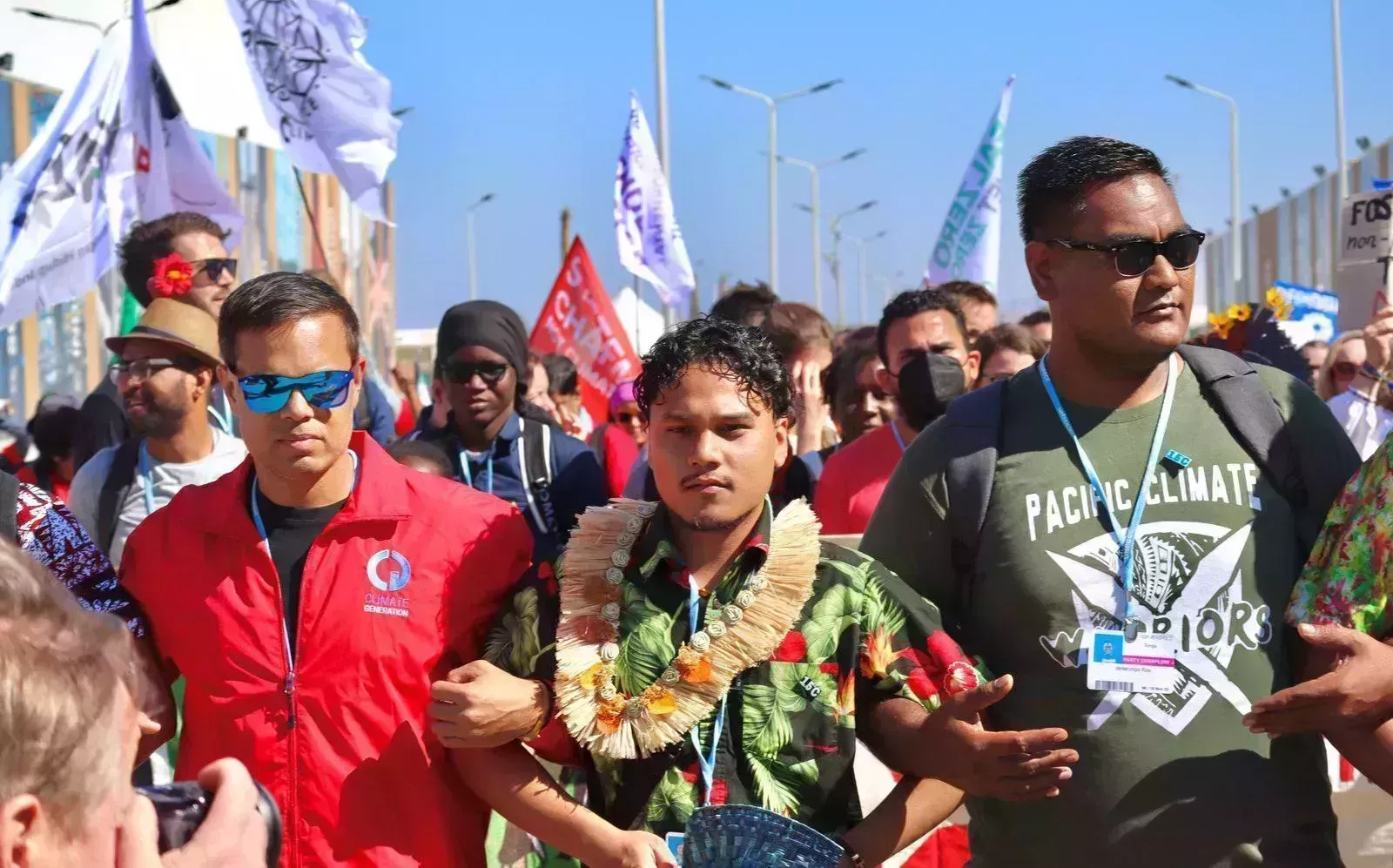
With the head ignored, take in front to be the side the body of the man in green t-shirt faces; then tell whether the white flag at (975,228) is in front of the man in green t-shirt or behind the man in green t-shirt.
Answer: behind

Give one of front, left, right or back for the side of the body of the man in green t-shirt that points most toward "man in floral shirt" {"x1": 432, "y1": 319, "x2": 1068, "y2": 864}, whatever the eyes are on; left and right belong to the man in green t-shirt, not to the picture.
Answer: right

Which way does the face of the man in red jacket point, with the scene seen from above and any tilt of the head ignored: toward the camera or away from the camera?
toward the camera

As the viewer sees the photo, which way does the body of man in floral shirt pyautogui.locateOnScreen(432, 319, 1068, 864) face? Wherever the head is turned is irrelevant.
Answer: toward the camera

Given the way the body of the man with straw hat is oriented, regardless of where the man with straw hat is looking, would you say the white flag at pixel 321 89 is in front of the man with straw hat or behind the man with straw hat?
behind

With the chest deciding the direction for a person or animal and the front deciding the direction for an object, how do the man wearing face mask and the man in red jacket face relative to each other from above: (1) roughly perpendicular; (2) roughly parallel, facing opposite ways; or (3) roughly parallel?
roughly parallel

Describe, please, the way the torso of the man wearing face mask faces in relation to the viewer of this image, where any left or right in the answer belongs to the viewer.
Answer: facing the viewer

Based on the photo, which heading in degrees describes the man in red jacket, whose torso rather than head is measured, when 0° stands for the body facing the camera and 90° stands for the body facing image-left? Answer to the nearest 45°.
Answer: approximately 0°

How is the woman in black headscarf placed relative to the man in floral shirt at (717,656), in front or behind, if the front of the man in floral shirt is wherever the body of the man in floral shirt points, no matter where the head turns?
behind

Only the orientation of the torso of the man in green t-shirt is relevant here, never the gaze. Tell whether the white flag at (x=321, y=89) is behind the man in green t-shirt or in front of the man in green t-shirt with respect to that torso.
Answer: behind

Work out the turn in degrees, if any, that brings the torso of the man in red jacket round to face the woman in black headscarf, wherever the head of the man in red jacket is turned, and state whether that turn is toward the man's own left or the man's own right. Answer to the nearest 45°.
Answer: approximately 180°
